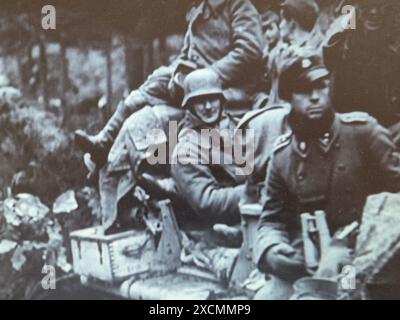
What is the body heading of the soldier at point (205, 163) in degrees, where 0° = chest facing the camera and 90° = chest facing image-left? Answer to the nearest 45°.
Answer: approximately 315°

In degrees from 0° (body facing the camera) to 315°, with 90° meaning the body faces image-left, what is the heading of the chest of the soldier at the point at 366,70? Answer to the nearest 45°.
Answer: approximately 0°

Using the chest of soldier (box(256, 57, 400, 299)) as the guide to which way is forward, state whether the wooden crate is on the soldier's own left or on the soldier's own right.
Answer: on the soldier's own right

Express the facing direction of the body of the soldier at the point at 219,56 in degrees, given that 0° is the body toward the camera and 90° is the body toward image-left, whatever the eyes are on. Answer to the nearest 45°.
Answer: approximately 45°

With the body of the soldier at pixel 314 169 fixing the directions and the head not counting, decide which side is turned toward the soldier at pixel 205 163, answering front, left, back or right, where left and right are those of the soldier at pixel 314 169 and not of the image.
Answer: right

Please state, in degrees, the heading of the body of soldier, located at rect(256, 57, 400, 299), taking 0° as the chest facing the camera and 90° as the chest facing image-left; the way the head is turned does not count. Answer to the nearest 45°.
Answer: approximately 0°
